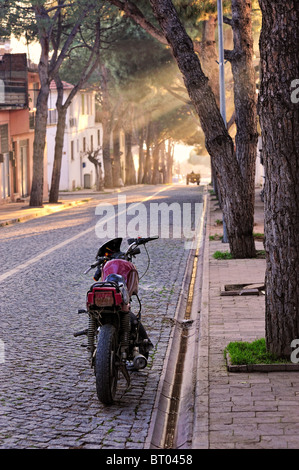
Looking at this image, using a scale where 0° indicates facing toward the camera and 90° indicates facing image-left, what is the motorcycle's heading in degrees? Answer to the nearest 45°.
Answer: approximately 180°

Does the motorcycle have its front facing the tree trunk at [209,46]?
yes

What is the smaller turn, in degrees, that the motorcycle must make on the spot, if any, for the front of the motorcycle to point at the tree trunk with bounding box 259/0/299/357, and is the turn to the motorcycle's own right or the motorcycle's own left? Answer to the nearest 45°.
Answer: approximately 45° to the motorcycle's own right

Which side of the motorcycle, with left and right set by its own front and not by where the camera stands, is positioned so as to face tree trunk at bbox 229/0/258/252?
front

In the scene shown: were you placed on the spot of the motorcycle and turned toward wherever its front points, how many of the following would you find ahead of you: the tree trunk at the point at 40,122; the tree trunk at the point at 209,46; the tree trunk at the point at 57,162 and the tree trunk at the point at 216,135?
4

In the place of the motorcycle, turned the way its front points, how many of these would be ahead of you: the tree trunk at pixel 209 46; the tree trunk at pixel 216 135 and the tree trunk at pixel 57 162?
3

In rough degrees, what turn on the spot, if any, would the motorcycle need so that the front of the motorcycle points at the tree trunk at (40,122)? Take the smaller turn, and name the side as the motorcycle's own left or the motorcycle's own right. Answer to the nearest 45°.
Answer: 0° — it already faces it

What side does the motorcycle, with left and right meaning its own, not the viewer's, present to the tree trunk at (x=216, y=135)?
front
